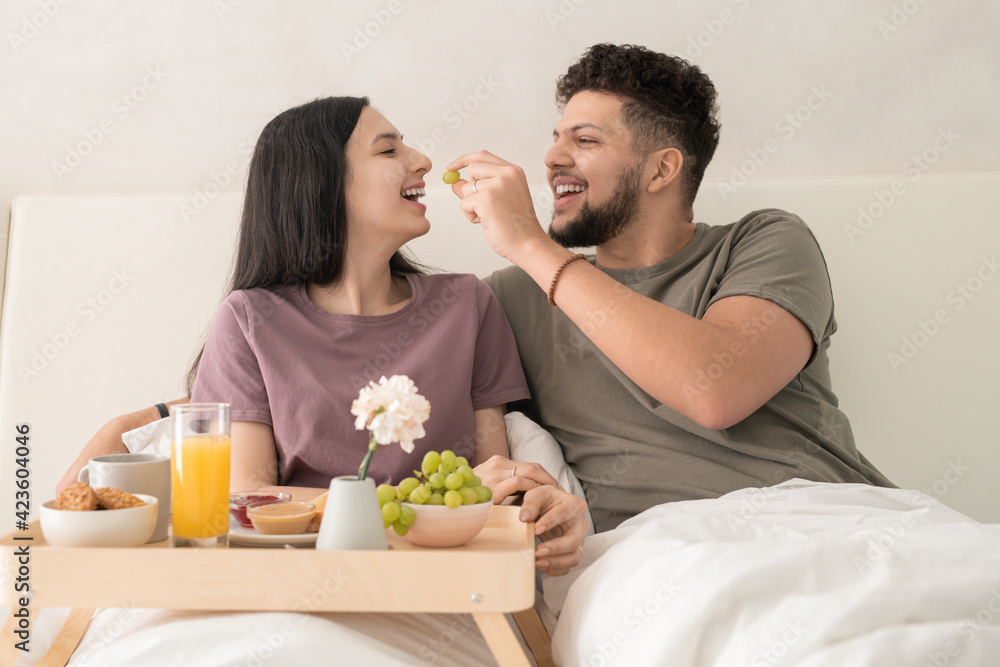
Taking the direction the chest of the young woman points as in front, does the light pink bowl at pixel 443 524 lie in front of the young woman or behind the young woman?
in front

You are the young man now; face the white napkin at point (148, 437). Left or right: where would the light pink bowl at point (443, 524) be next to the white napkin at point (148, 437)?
left

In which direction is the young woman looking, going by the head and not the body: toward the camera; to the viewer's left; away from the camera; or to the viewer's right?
to the viewer's right

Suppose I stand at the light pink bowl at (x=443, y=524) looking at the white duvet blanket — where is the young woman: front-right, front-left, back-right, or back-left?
back-left

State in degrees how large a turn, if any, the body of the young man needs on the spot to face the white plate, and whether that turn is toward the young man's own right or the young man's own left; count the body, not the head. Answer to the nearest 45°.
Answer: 0° — they already face it

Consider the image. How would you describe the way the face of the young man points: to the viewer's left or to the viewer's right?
to the viewer's left

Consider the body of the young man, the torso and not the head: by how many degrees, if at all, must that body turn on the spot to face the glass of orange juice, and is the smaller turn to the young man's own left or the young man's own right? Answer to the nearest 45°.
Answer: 0° — they already face it

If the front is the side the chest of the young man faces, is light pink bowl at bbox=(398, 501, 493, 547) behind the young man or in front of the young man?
in front

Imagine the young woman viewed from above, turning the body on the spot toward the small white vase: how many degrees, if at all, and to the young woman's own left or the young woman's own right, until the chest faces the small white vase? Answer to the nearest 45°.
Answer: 0° — they already face it

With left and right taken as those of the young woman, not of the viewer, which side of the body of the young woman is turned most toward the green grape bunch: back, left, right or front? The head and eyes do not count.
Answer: front

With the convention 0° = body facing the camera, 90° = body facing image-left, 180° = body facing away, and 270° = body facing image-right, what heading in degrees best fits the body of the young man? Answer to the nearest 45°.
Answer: approximately 45°

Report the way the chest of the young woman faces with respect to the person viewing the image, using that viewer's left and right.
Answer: facing the viewer
